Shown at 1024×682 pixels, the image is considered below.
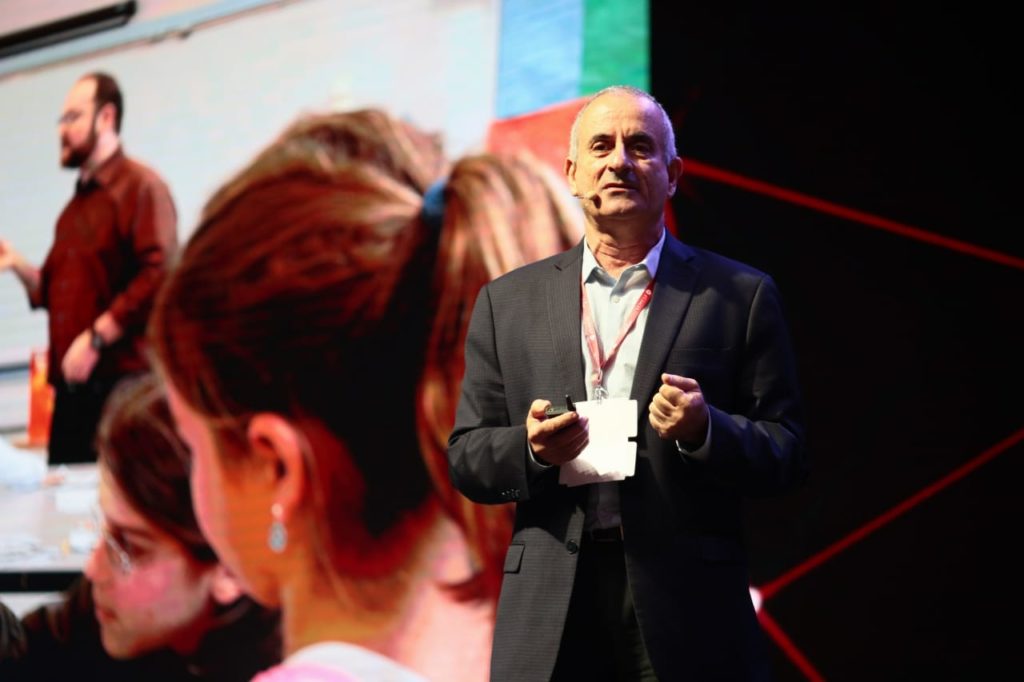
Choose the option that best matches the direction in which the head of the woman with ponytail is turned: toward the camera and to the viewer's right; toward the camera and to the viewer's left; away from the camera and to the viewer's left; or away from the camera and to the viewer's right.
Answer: away from the camera and to the viewer's left

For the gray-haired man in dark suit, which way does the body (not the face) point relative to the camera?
toward the camera
